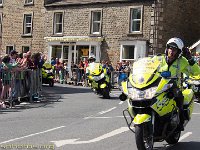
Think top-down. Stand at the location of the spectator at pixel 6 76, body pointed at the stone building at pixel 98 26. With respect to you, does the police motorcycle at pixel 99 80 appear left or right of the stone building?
right

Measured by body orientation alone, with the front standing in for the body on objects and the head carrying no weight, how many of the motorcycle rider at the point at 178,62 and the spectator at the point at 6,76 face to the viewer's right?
1

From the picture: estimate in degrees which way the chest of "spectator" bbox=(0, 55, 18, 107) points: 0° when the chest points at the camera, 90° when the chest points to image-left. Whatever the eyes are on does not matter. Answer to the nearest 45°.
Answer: approximately 270°

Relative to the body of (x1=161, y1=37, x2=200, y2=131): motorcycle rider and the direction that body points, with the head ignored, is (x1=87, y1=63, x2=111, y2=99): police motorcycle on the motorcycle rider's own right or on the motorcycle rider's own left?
on the motorcycle rider's own right

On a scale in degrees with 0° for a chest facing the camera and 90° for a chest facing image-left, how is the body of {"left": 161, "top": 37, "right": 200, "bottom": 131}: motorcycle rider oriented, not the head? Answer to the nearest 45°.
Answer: approximately 45°

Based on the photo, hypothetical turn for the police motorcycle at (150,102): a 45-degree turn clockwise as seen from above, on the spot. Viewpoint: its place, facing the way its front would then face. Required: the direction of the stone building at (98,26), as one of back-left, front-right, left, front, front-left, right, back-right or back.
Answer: right

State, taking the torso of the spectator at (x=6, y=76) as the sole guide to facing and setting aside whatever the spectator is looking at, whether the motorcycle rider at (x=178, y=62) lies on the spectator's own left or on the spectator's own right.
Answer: on the spectator's own right

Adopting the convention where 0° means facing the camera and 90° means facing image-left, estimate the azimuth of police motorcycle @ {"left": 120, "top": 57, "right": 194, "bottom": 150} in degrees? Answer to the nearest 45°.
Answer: approximately 45°

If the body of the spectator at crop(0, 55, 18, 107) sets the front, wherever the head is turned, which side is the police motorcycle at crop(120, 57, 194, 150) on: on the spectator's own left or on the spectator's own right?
on the spectator's own right

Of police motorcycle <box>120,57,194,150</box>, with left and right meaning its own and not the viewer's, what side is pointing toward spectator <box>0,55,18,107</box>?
right
